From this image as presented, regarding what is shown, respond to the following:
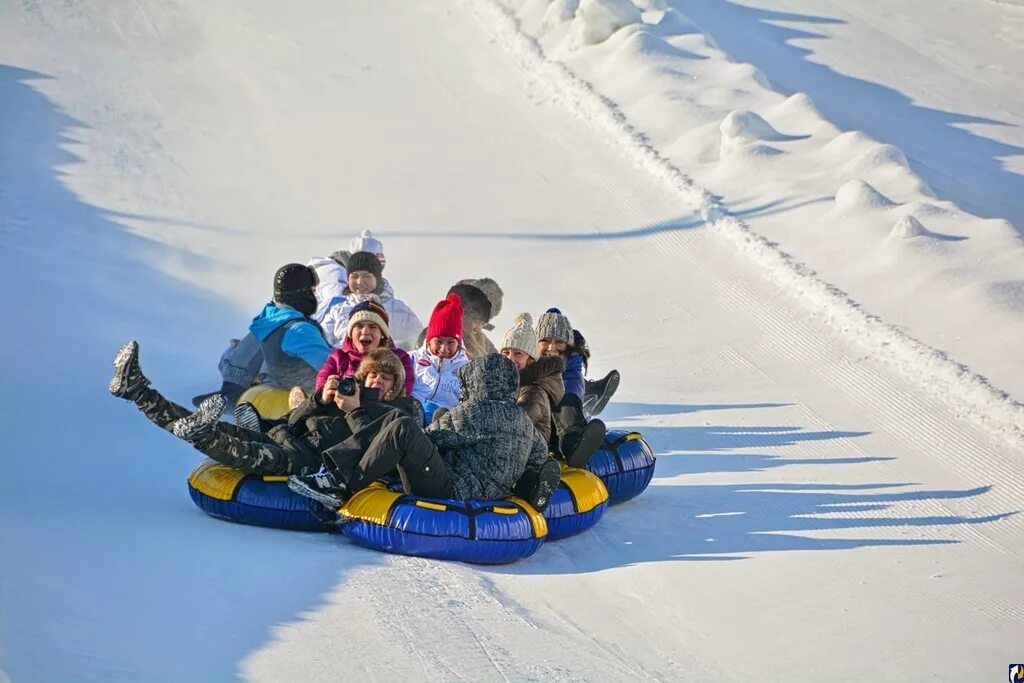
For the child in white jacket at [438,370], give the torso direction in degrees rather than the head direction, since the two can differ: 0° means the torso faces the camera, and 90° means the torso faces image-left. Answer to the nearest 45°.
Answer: approximately 0°

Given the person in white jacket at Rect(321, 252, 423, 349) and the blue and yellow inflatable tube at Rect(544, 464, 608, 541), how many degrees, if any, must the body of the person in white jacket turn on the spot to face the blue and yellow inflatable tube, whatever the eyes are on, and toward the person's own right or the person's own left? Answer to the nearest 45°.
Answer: approximately 45° to the person's own left

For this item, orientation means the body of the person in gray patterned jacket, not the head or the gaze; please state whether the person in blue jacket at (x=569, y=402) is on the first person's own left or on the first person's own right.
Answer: on the first person's own right

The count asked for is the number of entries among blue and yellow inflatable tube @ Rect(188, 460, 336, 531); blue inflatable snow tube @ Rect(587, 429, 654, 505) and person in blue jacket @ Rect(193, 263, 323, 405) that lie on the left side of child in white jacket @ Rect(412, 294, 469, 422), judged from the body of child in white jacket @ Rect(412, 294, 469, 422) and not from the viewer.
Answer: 1

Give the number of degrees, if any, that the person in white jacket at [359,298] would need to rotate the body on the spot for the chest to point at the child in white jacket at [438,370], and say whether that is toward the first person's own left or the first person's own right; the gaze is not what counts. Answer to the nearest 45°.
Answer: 0° — they already face them

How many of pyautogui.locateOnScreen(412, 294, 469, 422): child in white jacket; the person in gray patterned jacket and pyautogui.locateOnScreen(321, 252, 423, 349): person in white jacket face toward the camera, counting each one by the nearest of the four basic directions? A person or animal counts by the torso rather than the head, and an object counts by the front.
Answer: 2

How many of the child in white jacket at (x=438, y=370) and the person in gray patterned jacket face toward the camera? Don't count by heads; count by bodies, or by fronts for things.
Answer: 1

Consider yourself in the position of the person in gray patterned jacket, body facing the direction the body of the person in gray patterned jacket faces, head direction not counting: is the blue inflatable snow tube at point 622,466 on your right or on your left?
on your right

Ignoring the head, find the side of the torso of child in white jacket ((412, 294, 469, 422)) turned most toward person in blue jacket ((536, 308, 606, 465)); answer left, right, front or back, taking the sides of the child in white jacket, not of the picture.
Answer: left
